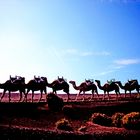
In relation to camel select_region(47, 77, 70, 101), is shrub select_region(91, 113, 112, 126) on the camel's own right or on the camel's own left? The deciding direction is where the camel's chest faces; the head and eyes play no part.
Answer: on the camel's own left

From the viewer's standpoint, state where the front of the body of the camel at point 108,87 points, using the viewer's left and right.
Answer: facing to the left of the viewer

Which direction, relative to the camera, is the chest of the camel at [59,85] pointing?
to the viewer's left

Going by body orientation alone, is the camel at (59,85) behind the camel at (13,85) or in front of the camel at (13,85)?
behind

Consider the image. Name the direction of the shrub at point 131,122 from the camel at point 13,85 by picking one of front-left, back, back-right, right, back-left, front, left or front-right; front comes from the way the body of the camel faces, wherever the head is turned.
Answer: back-left

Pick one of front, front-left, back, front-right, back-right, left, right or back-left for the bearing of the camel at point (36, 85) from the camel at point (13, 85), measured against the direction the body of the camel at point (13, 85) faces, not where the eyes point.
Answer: back

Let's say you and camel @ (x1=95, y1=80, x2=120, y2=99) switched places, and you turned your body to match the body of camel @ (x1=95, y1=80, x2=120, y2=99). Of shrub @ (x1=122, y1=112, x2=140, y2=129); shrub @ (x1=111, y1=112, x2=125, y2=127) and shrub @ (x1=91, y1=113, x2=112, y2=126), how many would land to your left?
3

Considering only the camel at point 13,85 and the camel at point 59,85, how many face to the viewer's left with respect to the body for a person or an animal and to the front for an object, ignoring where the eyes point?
2

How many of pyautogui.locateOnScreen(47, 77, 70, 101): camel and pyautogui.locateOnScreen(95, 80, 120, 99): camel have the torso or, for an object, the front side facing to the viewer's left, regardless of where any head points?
2

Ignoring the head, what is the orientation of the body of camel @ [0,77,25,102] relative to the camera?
to the viewer's left

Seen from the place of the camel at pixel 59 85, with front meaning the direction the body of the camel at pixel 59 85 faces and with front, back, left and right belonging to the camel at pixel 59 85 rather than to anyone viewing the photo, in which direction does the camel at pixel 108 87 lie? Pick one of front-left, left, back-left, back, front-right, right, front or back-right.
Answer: back-right

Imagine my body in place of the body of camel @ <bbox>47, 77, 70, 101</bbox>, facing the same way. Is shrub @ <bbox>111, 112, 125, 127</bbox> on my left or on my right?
on my left
